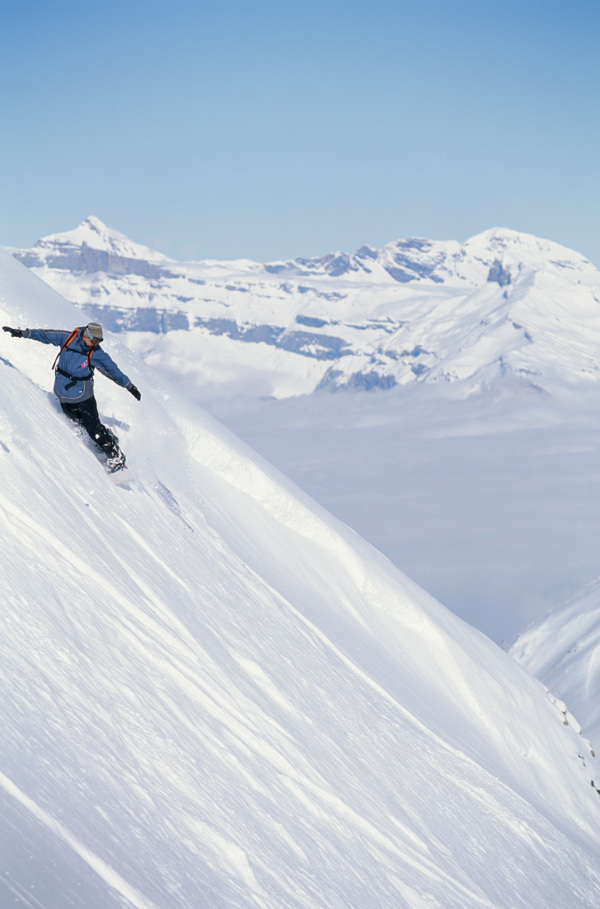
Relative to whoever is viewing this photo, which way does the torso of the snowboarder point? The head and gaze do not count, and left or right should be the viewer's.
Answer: facing the viewer and to the right of the viewer
